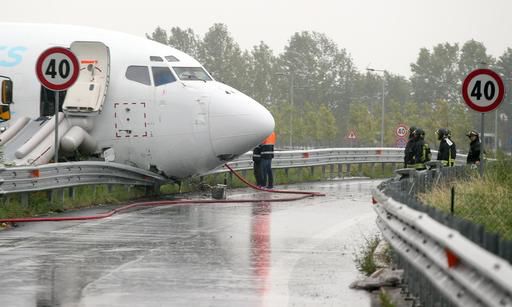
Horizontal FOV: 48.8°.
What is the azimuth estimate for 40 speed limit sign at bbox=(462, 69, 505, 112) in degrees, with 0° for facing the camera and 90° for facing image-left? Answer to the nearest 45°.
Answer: approximately 0°

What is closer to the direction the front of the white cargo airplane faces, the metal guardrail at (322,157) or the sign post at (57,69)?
the metal guardrail

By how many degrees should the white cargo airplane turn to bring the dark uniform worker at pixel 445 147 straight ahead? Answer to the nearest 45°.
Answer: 0° — it already faces them

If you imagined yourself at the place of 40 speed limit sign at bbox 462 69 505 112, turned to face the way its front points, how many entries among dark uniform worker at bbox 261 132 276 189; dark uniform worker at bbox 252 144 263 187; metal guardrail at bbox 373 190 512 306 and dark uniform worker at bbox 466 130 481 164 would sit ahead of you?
1

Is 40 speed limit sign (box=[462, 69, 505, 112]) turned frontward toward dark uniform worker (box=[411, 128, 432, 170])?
no

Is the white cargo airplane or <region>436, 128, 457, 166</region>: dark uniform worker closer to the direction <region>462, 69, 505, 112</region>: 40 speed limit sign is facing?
the white cargo airplane

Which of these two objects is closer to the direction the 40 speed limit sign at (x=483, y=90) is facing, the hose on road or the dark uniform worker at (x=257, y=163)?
the hose on road

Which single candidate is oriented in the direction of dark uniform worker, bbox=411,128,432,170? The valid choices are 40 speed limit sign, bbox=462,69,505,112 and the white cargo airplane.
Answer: the white cargo airplane

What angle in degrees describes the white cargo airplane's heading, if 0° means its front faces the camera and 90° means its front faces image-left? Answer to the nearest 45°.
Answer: approximately 270°

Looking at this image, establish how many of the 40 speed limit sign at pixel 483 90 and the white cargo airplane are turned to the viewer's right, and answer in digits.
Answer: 1

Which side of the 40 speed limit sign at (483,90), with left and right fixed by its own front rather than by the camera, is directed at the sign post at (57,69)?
right

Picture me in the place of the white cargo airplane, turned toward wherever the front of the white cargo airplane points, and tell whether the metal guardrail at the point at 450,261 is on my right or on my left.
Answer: on my right

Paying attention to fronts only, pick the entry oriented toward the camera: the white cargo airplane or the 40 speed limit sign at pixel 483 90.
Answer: the 40 speed limit sign

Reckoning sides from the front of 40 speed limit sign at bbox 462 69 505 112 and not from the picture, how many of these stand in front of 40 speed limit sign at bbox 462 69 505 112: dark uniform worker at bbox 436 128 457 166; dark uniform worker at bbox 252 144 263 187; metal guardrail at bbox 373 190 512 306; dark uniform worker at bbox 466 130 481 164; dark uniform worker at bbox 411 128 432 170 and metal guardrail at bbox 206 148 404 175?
1

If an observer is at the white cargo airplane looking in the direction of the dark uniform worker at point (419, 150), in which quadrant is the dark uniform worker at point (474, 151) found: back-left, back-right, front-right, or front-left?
front-left
